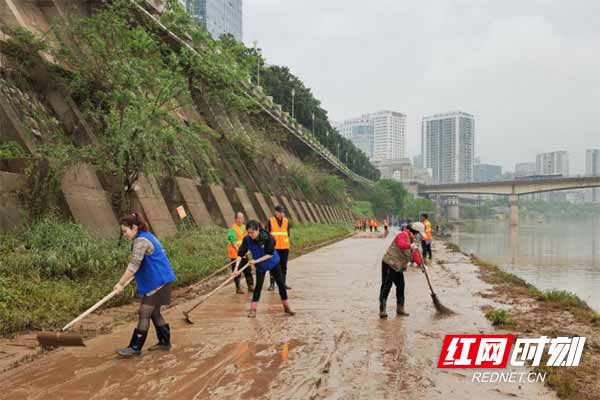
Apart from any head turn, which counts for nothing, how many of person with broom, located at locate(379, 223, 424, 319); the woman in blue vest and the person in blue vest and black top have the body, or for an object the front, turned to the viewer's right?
1

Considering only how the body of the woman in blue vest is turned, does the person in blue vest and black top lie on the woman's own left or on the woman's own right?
on the woman's own right

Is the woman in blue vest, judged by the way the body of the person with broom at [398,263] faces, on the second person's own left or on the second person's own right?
on the second person's own right

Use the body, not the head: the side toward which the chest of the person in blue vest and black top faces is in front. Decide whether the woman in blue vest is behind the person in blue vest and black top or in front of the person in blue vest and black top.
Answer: in front

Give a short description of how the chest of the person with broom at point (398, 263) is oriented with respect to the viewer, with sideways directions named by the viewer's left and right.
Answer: facing to the right of the viewer

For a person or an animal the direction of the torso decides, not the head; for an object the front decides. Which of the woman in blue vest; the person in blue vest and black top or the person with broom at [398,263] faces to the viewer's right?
the person with broom

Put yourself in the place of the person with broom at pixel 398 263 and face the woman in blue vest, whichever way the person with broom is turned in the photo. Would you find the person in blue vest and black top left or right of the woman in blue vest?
right

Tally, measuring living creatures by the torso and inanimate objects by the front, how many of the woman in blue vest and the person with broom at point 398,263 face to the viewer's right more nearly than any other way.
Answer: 1

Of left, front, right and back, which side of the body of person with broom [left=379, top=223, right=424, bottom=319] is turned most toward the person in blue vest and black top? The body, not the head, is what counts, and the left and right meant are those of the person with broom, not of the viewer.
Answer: back

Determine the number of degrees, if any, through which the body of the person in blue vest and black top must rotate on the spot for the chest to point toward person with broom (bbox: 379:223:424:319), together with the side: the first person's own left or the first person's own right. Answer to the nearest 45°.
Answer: approximately 135° to the first person's own left

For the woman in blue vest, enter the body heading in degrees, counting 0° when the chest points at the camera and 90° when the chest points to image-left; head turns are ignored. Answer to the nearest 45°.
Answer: approximately 90°

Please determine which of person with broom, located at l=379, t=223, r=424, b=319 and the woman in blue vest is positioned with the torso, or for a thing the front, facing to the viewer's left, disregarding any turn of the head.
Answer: the woman in blue vest
